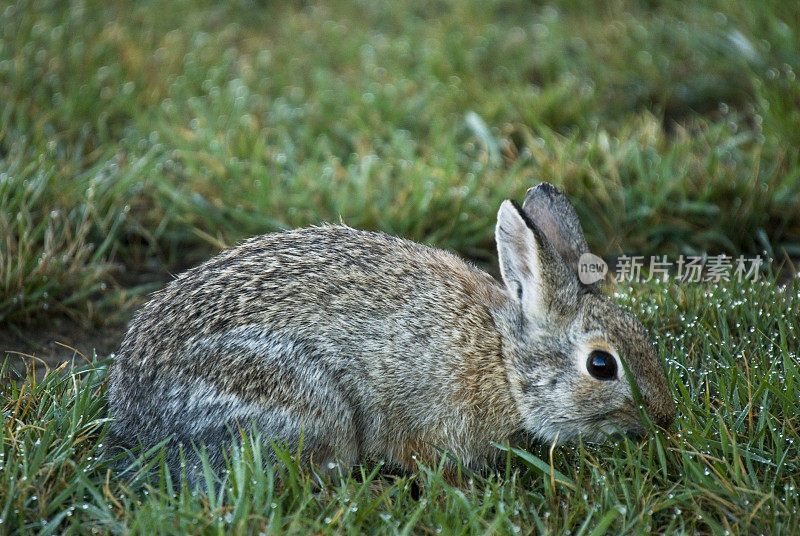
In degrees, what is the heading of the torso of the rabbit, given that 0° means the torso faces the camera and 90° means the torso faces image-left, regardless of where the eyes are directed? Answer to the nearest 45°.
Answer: approximately 270°
